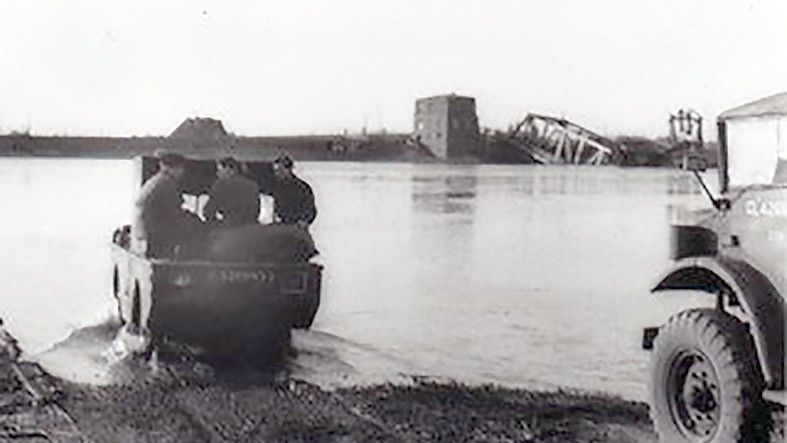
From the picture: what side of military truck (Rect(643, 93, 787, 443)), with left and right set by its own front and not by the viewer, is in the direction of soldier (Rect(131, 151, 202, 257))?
front

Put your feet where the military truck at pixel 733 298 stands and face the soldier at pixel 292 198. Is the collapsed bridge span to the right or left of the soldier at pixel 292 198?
right

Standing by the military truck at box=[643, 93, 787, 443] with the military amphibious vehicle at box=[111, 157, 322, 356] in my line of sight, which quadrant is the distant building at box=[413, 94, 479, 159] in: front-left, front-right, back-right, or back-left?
front-right

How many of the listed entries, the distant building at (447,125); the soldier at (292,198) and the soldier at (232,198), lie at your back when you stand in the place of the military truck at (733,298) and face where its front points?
0

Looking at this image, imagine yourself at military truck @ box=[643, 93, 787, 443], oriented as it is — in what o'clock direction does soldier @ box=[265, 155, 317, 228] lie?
The soldier is roughly at 12 o'clock from the military truck.

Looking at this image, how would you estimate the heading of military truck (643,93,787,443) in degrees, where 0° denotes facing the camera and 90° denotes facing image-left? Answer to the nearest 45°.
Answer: approximately 135°

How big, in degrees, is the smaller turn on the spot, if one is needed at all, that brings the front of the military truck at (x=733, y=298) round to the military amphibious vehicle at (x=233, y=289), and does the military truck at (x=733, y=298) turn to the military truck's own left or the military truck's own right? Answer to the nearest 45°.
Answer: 0° — it already faces it

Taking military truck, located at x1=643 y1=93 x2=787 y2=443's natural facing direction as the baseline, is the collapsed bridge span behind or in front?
in front

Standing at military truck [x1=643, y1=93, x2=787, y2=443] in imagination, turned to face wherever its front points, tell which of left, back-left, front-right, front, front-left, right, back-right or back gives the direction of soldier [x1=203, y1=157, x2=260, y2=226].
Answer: front
